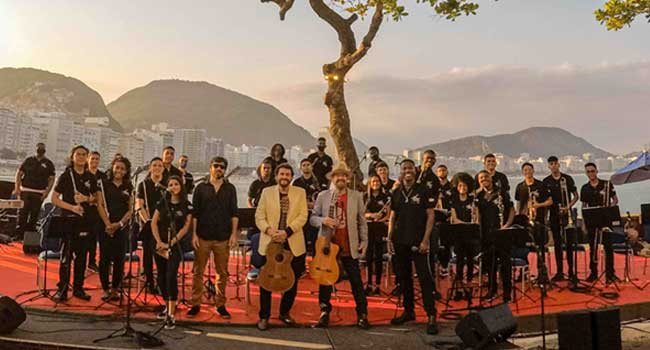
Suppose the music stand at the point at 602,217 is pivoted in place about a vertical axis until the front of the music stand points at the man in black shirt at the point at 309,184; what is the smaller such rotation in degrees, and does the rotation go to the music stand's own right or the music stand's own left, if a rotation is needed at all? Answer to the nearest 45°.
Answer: approximately 90° to the music stand's own left

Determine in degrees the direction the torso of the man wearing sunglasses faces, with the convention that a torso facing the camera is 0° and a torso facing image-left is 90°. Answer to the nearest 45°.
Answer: approximately 0°

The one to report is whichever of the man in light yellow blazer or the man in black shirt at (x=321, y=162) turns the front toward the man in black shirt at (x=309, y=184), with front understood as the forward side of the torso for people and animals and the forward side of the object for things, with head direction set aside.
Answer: the man in black shirt at (x=321, y=162)

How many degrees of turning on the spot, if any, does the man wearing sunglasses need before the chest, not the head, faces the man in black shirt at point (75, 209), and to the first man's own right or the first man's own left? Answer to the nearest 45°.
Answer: approximately 135° to the first man's own right

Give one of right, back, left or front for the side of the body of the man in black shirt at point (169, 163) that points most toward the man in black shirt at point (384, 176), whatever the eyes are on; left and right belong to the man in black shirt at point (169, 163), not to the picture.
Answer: left

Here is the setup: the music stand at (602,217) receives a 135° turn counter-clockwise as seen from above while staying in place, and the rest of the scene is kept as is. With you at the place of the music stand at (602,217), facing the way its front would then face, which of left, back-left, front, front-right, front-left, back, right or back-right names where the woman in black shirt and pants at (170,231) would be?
front

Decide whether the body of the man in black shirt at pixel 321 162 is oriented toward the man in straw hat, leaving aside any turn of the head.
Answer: yes
